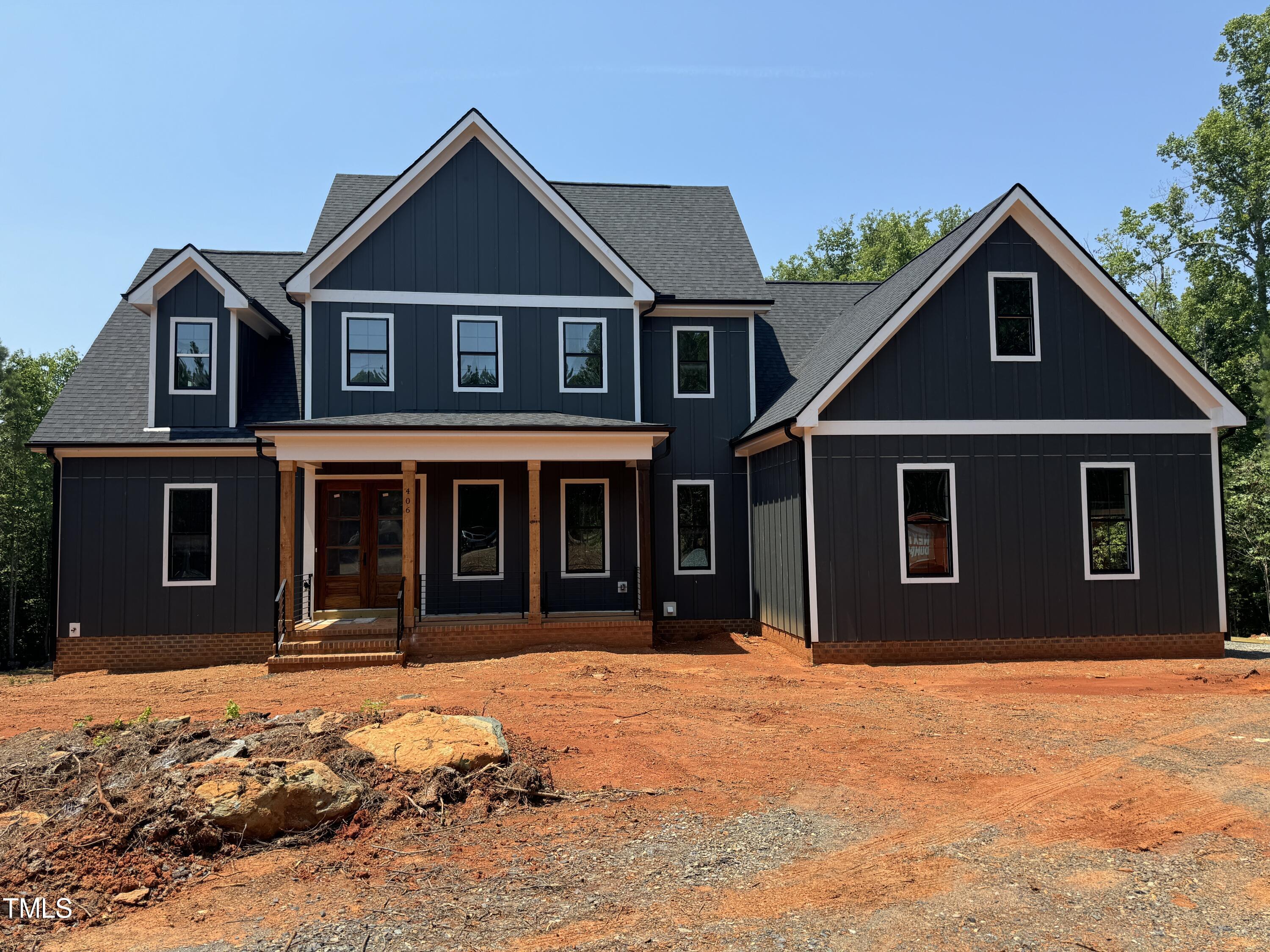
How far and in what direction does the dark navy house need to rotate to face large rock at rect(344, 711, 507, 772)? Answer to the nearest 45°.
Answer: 0° — it already faces it

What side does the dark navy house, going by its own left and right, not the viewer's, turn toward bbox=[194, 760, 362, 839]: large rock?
front

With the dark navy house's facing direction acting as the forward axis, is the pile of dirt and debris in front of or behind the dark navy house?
in front

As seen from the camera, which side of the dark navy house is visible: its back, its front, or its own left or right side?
front
